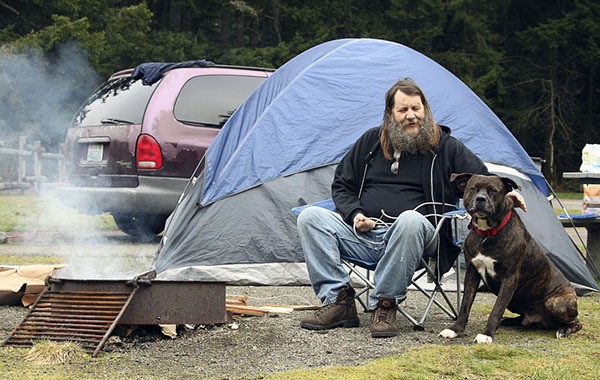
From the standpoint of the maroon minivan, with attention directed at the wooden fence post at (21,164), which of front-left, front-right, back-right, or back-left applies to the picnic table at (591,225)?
back-right

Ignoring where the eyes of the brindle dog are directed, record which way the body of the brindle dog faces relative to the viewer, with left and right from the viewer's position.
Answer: facing the viewer and to the left of the viewer

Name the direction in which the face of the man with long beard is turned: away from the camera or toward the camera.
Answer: toward the camera

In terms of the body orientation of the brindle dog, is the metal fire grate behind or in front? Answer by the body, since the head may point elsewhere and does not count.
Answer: in front

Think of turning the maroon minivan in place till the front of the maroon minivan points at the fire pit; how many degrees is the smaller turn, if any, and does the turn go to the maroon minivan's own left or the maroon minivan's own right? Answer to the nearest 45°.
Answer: approximately 135° to the maroon minivan's own right

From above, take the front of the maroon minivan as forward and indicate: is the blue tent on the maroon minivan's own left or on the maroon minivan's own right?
on the maroon minivan's own right

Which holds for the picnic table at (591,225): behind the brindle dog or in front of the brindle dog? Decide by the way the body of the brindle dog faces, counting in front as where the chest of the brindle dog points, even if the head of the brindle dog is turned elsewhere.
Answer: behind

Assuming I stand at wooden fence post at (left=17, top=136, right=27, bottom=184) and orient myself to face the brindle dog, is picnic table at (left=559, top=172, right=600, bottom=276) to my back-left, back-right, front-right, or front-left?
front-left

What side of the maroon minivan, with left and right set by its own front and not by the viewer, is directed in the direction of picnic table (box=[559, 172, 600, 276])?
right

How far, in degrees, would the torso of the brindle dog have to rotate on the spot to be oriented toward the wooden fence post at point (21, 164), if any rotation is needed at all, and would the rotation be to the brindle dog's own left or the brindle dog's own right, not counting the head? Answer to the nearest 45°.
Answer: approximately 90° to the brindle dog's own right

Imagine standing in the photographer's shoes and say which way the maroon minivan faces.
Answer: facing away from the viewer and to the right of the viewer
